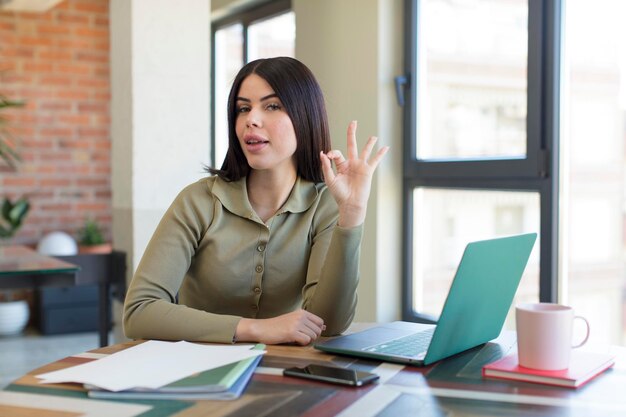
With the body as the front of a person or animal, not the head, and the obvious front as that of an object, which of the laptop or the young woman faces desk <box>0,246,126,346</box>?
the laptop

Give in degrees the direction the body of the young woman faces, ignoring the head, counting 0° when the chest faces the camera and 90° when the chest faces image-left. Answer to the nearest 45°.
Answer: approximately 0°

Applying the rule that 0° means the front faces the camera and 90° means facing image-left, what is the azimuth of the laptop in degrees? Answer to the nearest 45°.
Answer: approximately 135°

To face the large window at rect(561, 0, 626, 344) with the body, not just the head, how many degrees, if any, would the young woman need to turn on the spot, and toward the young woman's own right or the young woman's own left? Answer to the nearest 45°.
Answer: approximately 135° to the young woman's own left

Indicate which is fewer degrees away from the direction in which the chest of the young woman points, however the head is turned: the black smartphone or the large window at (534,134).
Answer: the black smartphone

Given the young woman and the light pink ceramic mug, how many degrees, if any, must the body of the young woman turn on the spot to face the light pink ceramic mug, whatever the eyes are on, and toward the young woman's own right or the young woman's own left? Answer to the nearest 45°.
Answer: approximately 45° to the young woman's own left

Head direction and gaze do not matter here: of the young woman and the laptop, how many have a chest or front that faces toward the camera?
1

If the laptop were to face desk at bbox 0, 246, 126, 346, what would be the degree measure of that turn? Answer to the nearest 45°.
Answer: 0° — it already faces it

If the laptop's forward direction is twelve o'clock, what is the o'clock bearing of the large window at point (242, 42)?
The large window is roughly at 1 o'clock from the laptop.

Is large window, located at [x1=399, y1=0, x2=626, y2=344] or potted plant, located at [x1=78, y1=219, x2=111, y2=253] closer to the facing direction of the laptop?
the potted plant

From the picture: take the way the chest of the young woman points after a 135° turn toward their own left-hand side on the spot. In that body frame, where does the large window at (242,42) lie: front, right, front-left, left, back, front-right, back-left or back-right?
front-left
